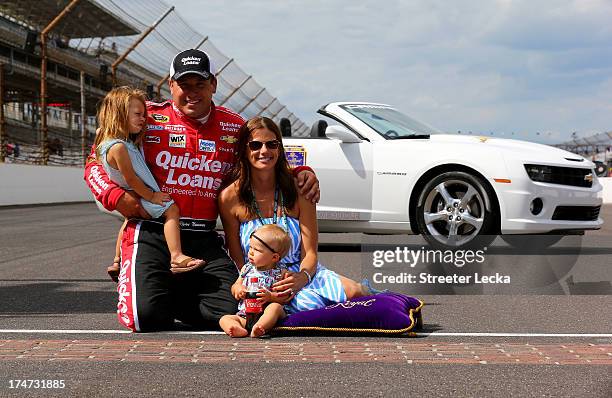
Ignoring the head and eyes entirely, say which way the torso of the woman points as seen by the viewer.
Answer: toward the camera

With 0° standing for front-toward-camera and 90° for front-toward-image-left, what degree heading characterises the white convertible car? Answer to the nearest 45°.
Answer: approximately 315°

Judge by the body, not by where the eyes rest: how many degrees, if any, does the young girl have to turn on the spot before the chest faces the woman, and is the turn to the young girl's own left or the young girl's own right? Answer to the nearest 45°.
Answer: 0° — they already face them

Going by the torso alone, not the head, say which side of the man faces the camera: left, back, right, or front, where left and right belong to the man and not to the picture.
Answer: front

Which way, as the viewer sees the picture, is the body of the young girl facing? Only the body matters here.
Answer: to the viewer's right

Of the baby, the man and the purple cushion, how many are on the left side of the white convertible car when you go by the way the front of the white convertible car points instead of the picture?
0

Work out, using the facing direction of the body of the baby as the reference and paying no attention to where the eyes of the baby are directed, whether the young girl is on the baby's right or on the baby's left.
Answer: on the baby's right

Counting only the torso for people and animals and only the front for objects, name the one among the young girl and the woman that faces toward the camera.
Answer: the woman

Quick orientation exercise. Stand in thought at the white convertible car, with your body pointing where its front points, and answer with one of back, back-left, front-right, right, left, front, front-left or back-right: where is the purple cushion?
front-right

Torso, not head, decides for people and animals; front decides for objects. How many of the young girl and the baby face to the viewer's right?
1

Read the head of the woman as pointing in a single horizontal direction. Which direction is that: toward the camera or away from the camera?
toward the camera

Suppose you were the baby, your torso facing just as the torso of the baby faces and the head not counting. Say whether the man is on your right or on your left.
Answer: on your right

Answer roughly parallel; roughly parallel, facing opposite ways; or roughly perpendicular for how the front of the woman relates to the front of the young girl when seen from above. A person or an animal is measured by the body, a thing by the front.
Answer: roughly perpendicular

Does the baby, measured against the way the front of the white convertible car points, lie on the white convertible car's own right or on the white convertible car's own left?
on the white convertible car's own right

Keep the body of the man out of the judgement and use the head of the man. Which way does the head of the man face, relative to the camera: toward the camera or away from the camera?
toward the camera

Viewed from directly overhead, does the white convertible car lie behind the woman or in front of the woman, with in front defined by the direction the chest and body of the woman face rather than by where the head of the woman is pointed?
behind
